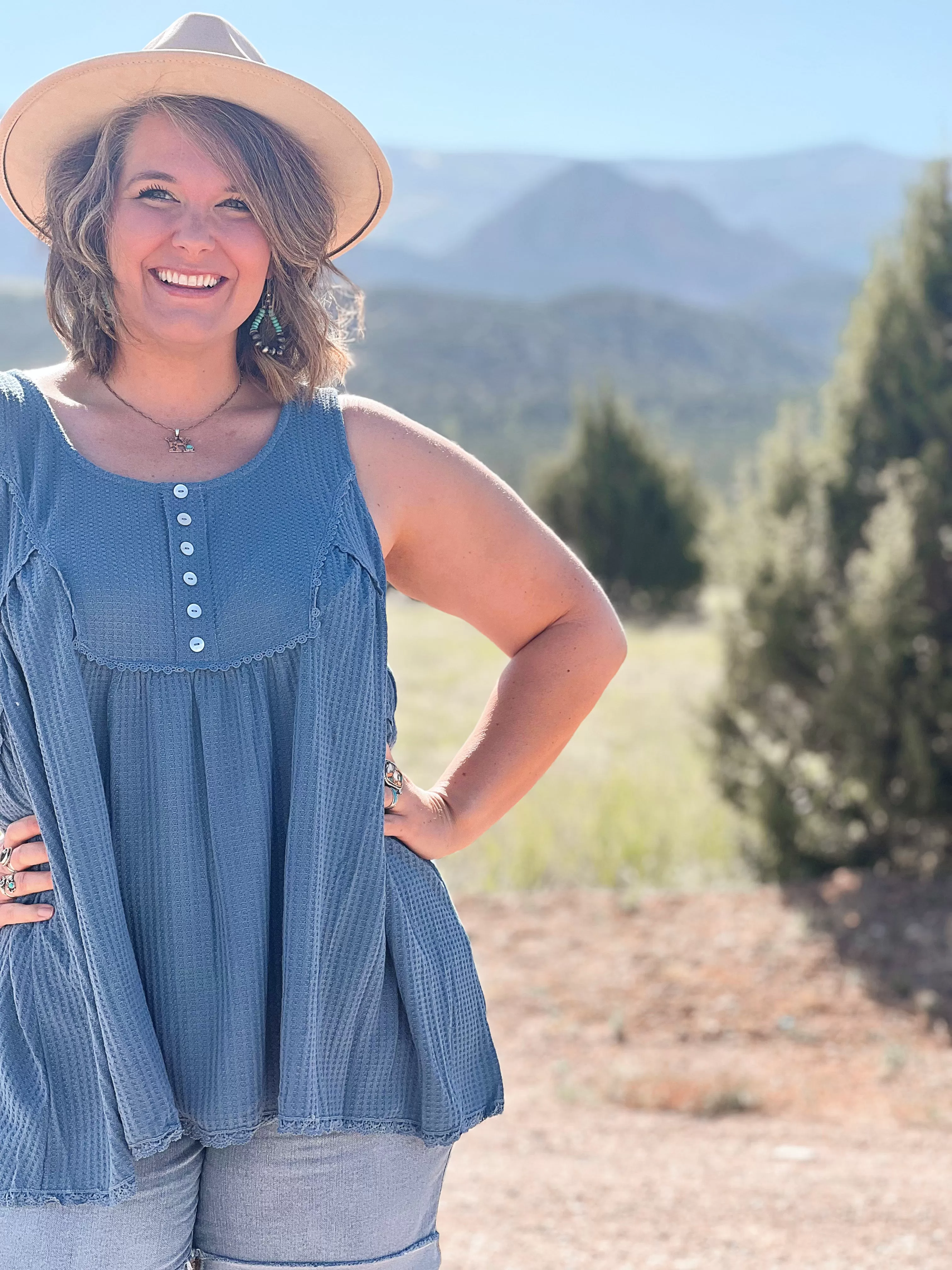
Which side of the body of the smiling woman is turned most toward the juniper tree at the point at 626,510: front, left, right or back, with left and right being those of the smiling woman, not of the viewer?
back

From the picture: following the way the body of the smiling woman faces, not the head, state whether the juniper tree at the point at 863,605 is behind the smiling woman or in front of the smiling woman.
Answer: behind

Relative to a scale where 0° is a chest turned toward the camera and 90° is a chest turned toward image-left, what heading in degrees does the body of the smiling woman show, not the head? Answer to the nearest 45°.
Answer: approximately 0°

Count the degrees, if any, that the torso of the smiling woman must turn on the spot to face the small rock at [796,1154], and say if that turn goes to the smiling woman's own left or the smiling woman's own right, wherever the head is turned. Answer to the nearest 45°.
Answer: approximately 135° to the smiling woman's own left
